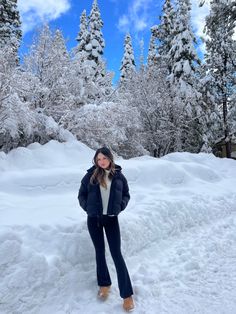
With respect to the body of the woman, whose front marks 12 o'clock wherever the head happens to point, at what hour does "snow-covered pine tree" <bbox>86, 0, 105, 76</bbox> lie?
The snow-covered pine tree is roughly at 6 o'clock from the woman.

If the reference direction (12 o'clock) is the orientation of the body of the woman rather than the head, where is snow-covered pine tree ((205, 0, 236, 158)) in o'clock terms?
The snow-covered pine tree is roughly at 7 o'clock from the woman.

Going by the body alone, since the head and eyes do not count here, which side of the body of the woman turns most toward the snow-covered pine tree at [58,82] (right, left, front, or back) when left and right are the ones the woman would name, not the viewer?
back

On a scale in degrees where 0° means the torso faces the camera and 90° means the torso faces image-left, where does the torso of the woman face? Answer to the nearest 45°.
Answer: approximately 0°

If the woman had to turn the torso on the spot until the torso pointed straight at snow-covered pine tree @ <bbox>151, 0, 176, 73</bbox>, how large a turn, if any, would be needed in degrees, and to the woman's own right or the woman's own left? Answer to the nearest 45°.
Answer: approximately 180°

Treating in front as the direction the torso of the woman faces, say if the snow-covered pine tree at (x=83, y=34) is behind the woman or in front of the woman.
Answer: behind
